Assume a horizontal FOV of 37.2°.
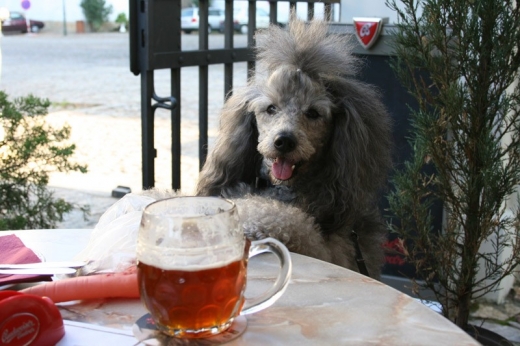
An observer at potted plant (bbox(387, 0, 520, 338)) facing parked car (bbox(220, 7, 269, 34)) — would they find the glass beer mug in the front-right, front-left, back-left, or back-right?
back-left

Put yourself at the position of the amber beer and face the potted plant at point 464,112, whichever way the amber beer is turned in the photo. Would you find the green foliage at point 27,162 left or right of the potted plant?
left

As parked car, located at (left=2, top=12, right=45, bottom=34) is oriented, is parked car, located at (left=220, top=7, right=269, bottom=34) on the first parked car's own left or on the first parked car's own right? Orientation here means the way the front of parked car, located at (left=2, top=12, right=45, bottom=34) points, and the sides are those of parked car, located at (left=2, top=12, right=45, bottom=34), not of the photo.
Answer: on the first parked car's own right

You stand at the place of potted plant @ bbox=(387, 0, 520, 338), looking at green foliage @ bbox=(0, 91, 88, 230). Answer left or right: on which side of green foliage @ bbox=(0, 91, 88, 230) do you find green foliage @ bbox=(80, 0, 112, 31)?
right
